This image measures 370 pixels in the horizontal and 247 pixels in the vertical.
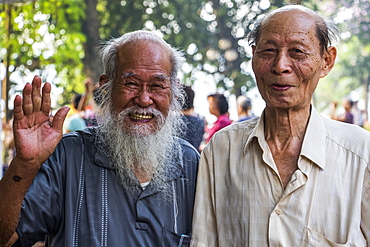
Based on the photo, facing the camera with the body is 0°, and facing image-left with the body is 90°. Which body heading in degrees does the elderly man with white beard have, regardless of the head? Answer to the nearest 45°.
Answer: approximately 0°

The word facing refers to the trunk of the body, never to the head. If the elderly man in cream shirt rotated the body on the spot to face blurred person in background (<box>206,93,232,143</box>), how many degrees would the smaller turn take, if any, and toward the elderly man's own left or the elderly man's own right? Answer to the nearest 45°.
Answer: approximately 180°

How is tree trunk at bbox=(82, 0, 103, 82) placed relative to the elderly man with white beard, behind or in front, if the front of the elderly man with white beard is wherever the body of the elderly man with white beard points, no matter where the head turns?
behind

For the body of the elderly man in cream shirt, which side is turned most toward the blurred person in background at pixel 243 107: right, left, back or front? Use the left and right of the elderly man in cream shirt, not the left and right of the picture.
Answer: back

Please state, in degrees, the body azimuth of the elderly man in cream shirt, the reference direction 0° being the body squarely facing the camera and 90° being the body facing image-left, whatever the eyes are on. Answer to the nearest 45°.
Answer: approximately 0°

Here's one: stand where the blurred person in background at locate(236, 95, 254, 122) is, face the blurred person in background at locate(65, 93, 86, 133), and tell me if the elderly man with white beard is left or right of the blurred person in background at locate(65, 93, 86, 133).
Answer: left

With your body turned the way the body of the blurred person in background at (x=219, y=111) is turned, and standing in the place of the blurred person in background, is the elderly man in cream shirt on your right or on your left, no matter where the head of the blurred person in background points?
on your left
